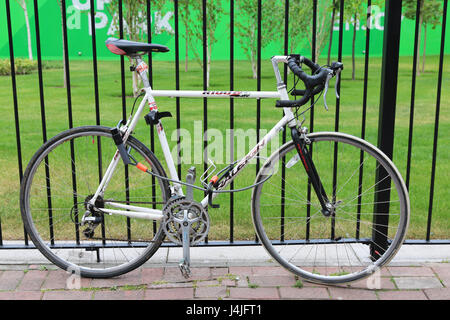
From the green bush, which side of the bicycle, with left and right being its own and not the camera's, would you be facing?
left

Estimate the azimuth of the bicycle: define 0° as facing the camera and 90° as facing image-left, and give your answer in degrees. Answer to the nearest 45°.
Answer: approximately 270°
